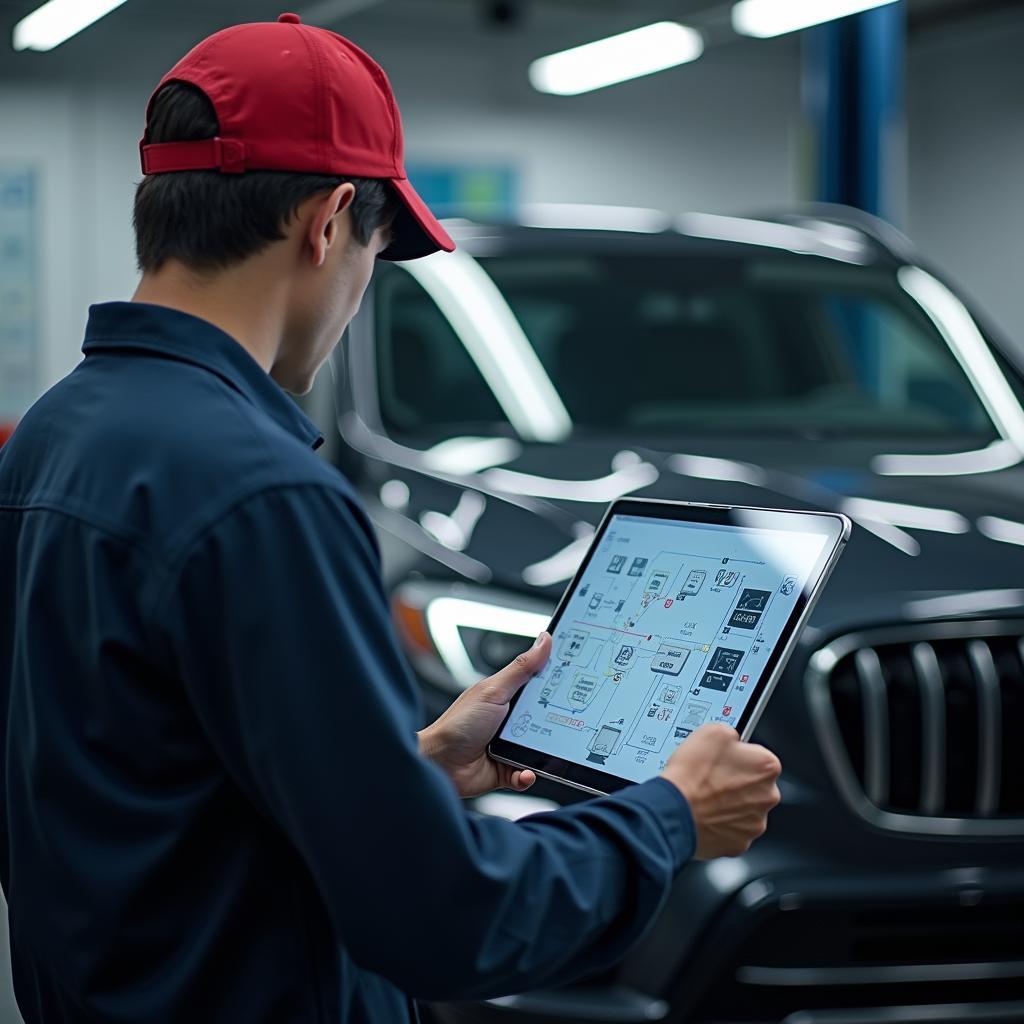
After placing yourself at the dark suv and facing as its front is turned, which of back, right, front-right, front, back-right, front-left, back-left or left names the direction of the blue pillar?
back-left

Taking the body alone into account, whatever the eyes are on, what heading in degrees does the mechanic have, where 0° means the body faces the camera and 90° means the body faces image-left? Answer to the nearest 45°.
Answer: approximately 225°

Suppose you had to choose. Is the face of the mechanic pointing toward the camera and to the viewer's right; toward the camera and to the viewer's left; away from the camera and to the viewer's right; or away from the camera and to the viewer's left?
away from the camera and to the viewer's right

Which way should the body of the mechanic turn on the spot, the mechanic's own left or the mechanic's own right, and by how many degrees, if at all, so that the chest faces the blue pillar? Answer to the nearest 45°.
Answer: approximately 45° to the mechanic's own left

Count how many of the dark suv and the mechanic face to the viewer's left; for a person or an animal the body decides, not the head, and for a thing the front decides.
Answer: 0

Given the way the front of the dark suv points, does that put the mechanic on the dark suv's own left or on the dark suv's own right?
on the dark suv's own right
